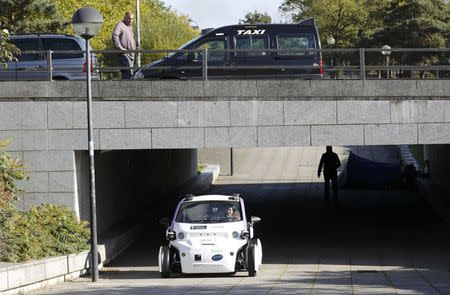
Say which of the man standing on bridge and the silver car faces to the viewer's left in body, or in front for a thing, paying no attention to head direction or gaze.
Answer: the silver car

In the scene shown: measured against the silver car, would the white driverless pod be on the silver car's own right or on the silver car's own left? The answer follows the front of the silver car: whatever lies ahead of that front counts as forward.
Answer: on the silver car's own left

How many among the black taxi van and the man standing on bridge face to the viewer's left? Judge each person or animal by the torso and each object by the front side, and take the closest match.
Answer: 1

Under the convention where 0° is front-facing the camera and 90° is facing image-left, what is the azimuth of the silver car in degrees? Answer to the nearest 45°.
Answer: approximately 90°

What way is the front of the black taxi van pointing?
to the viewer's left

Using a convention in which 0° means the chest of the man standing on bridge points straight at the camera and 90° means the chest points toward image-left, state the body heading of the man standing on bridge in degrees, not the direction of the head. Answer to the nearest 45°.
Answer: approximately 315°
